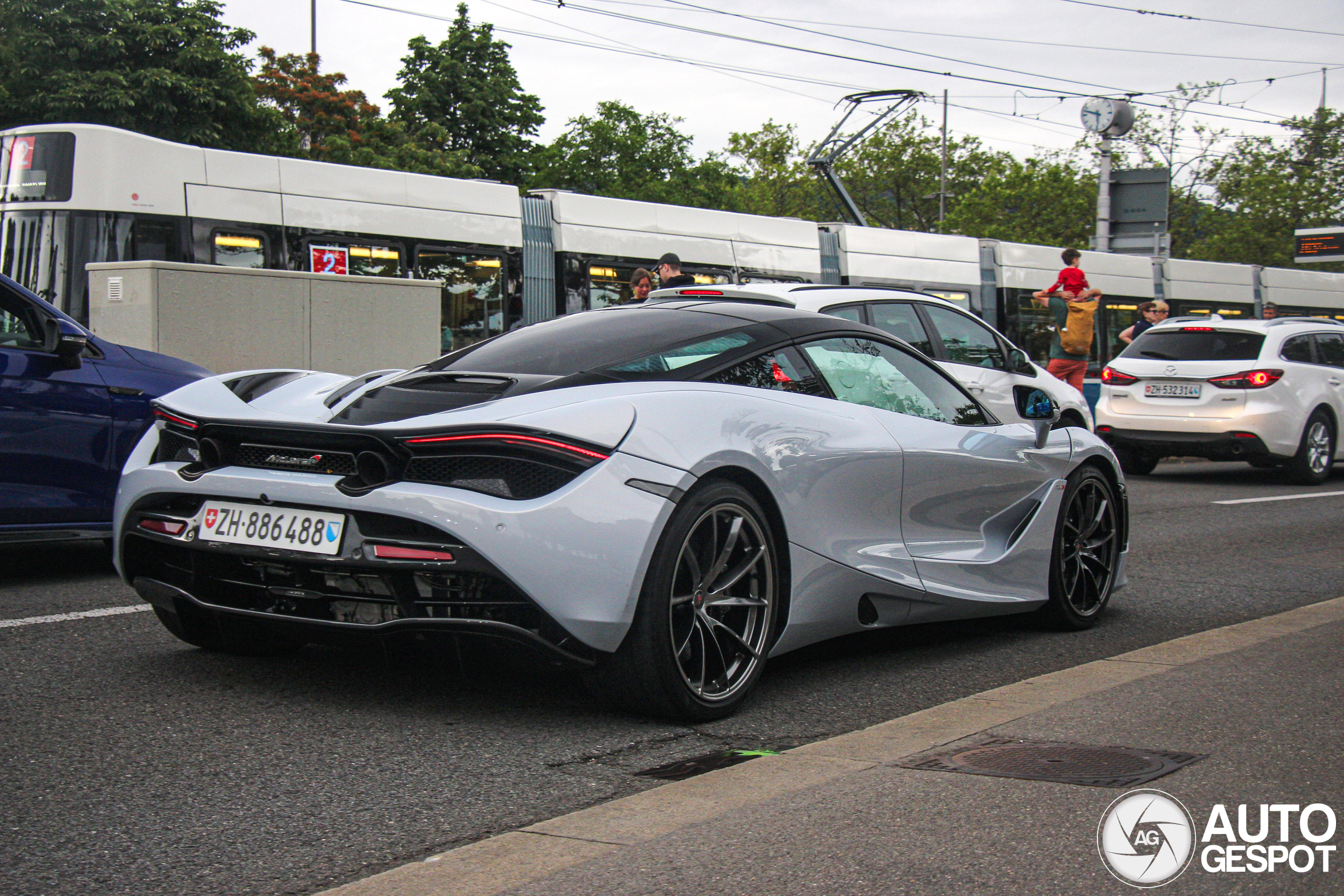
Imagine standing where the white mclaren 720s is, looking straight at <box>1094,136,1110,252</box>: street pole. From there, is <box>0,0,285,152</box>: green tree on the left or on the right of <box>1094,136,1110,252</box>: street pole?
left

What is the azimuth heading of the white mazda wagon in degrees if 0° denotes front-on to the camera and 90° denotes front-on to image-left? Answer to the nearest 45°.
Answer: approximately 225°

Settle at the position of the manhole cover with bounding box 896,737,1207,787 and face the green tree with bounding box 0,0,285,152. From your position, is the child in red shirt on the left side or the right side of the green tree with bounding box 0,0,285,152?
right

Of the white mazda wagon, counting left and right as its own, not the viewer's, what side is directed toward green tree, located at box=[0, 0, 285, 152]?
left

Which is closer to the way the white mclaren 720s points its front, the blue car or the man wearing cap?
the man wearing cap

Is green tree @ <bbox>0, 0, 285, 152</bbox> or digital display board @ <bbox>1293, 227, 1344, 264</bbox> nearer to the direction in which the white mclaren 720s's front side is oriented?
the digital display board

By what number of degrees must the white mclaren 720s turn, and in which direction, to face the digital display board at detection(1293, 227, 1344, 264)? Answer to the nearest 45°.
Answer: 0° — it already faces it

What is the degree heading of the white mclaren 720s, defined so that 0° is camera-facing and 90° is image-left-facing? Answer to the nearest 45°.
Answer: approximately 225°

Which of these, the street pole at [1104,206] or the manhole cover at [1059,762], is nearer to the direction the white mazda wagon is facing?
the street pole
